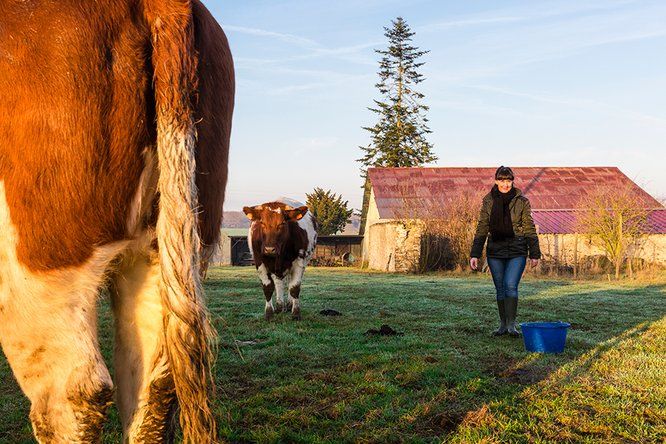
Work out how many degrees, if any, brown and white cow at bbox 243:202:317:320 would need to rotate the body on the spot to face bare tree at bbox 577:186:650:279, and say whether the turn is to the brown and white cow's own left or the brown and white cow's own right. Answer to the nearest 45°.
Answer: approximately 135° to the brown and white cow's own left

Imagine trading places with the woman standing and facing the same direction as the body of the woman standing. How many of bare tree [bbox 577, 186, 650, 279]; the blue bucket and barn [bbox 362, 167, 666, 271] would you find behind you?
2

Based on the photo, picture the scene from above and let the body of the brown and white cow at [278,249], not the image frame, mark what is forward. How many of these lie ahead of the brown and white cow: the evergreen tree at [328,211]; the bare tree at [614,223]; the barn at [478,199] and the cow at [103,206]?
1

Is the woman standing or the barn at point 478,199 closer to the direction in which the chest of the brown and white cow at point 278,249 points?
the woman standing

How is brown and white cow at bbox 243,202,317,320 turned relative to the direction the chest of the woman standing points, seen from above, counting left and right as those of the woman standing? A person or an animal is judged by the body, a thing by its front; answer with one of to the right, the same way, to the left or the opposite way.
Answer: the same way

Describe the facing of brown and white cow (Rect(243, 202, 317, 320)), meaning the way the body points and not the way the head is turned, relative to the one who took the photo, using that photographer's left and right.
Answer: facing the viewer

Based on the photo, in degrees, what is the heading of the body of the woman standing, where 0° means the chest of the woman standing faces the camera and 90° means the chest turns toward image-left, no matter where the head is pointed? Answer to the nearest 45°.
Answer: approximately 0°

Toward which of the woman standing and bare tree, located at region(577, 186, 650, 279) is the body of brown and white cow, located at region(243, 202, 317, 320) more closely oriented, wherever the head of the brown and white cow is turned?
the woman standing

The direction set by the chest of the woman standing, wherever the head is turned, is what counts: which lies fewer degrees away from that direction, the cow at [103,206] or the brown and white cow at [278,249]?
the cow

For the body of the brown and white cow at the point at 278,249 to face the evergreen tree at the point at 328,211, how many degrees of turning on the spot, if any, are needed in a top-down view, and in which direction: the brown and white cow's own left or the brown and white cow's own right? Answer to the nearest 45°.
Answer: approximately 180°

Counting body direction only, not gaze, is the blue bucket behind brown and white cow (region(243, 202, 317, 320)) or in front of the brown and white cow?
in front

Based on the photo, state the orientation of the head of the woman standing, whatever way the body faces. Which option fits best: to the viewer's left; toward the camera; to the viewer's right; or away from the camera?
toward the camera

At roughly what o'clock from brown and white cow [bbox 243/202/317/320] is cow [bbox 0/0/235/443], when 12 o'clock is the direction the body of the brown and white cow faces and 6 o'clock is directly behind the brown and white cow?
The cow is roughly at 12 o'clock from the brown and white cow.

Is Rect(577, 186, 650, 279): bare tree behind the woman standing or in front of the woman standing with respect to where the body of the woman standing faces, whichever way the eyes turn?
behind

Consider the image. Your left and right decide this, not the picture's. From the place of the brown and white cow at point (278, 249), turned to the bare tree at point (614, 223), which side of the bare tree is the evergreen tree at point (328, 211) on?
left

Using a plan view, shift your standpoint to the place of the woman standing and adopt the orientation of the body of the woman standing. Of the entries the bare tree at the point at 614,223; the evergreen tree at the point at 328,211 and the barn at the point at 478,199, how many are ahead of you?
0

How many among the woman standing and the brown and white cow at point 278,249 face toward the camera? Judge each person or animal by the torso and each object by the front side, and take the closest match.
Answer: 2
